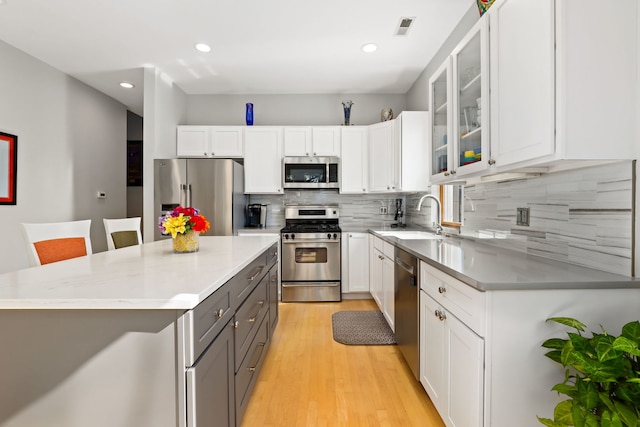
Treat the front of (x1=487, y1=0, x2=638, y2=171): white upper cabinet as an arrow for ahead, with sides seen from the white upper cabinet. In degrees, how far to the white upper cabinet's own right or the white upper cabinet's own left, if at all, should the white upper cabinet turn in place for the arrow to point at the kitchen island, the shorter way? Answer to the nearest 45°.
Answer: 0° — it already faces it

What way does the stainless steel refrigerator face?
toward the camera

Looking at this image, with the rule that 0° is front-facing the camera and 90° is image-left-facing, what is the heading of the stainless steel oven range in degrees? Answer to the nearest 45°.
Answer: approximately 0°

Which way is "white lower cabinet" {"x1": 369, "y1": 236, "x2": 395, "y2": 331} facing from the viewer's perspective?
to the viewer's left

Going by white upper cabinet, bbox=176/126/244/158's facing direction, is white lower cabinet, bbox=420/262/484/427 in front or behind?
in front

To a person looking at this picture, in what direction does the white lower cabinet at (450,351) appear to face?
facing the viewer and to the left of the viewer

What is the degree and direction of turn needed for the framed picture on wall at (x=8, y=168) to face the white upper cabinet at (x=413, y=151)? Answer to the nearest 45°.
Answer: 0° — it already faces it

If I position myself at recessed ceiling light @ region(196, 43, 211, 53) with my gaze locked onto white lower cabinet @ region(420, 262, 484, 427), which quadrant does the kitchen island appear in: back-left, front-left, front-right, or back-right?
front-right

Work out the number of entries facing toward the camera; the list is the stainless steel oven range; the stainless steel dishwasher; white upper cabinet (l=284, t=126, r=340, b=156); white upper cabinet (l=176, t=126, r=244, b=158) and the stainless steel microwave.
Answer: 4

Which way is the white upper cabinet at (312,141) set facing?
toward the camera

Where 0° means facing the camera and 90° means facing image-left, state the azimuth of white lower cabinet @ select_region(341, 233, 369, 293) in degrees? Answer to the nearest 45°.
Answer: approximately 0°

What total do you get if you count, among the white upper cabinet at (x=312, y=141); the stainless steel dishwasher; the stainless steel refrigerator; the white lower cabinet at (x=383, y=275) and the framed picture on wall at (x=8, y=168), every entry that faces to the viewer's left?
2

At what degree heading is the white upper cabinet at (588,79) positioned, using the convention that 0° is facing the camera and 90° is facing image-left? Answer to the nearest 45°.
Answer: approximately 45°

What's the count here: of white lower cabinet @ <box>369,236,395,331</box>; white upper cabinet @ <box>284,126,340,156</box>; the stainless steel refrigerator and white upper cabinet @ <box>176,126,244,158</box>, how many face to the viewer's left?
1

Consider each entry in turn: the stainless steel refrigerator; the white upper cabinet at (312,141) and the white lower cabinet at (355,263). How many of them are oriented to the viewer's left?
0

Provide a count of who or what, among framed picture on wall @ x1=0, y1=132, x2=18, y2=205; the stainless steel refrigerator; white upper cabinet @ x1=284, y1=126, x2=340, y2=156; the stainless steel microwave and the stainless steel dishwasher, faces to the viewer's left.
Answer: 1

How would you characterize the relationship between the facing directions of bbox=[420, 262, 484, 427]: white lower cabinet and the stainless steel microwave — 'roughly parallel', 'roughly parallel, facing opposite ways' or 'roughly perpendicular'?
roughly perpendicular

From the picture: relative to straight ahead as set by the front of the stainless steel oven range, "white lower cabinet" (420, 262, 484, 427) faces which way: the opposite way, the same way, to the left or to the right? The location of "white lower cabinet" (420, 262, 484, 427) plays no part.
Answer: to the right
